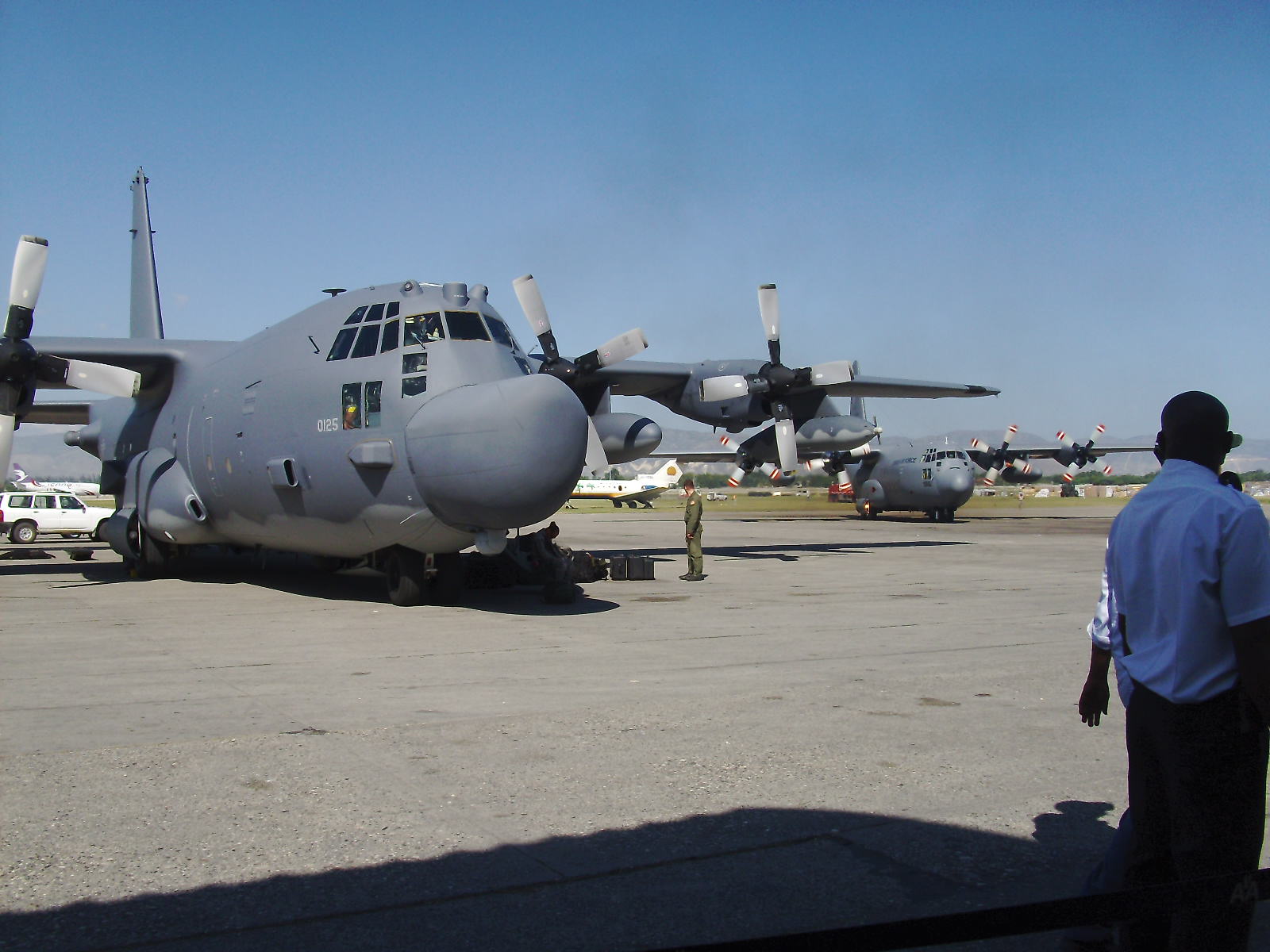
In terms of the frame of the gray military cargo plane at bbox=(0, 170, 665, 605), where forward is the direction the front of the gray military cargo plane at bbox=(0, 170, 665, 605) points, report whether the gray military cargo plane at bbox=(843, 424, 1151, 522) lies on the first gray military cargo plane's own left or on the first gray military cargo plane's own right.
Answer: on the first gray military cargo plane's own left

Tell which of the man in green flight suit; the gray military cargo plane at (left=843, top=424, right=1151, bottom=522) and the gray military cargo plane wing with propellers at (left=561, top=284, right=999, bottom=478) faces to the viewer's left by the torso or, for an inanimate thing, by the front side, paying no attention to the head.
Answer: the man in green flight suit

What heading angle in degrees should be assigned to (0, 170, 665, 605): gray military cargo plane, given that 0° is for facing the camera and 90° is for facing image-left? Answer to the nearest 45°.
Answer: approximately 315°

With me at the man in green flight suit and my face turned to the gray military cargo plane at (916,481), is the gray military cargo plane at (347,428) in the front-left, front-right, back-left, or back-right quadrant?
back-left

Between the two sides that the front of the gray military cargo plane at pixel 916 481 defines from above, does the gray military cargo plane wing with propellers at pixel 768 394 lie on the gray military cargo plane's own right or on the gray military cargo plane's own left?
on the gray military cargo plane's own right

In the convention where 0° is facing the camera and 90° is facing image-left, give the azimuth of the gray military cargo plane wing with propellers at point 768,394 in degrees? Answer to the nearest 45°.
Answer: approximately 315°

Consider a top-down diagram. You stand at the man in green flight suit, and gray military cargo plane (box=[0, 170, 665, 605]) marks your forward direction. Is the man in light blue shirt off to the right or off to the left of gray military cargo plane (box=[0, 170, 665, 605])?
left

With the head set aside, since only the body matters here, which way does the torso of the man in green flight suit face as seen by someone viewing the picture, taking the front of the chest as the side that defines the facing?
to the viewer's left
